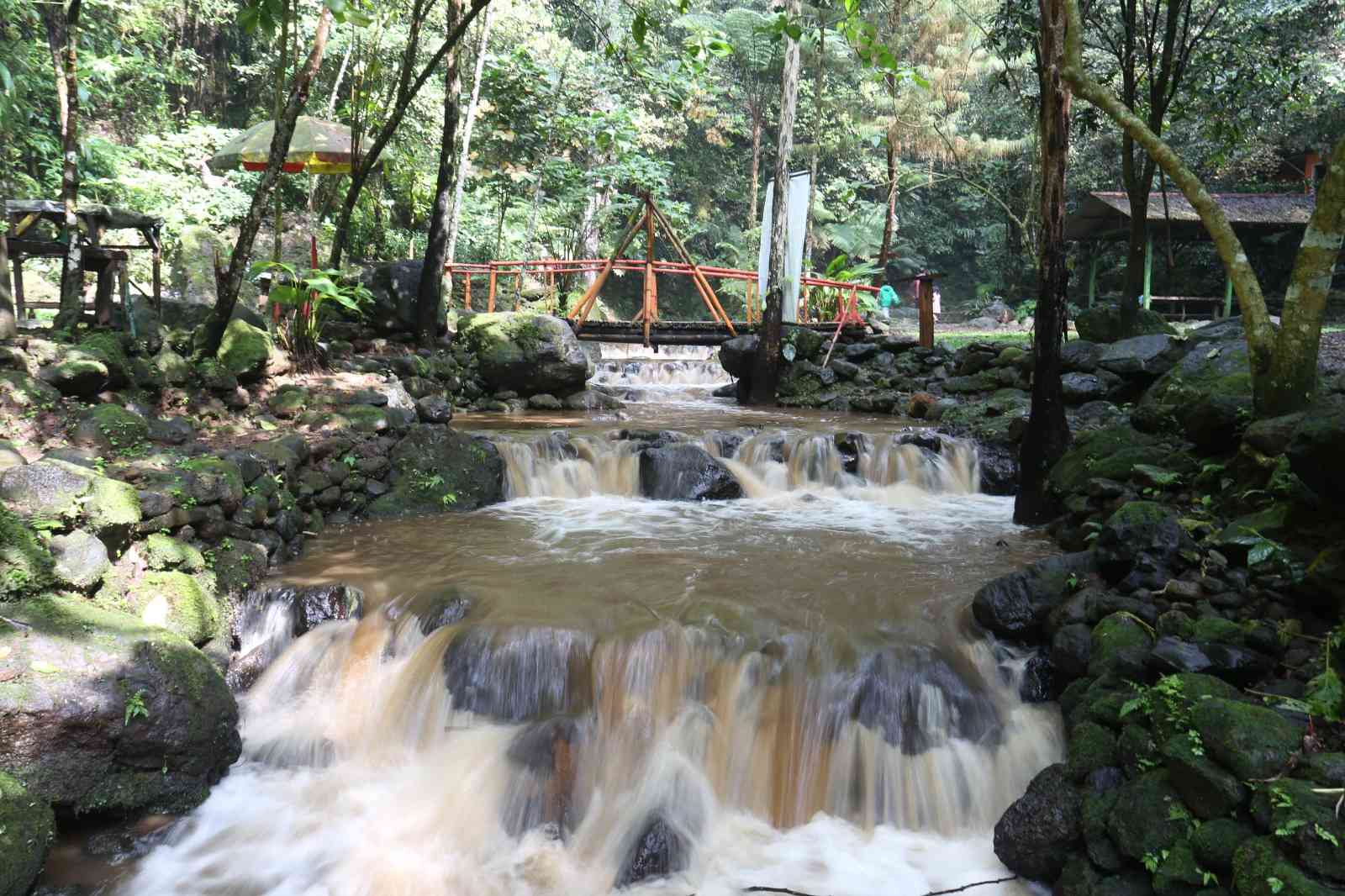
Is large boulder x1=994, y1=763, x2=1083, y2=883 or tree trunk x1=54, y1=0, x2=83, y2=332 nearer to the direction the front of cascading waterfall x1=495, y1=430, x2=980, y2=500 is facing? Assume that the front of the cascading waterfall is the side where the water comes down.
the large boulder

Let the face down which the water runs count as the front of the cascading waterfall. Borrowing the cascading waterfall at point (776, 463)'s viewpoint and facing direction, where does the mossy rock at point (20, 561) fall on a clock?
The mossy rock is roughly at 1 o'clock from the cascading waterfall.

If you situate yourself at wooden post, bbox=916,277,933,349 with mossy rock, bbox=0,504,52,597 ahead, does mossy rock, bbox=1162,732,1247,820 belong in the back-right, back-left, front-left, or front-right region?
front-left

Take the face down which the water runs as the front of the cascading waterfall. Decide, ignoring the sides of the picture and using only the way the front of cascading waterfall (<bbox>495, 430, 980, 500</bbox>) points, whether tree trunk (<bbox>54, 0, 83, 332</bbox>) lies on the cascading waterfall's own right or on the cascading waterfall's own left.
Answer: on the cascading waterfall's own right

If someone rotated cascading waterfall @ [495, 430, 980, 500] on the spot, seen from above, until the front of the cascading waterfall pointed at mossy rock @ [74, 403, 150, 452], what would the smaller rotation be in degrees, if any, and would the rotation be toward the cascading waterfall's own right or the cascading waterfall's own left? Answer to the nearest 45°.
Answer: approximately 45° to the cascading waterfall's own right

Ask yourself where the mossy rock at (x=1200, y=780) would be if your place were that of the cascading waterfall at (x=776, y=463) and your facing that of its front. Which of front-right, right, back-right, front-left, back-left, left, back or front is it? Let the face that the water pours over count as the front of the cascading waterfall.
front

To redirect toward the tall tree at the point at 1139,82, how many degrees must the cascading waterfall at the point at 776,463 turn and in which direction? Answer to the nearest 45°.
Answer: approximately 135° to its left

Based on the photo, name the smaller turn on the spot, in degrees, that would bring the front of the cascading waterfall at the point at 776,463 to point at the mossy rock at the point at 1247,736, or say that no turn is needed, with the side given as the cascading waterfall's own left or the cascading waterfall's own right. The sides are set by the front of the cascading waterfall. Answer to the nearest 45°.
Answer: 0° — it already faces it

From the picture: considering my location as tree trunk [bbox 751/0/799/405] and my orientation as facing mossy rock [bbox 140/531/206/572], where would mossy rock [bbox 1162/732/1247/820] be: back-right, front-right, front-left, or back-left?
front-left

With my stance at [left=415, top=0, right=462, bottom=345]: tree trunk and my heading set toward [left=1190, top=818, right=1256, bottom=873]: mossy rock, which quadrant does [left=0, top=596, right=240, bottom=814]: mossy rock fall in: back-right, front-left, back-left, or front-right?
front-right

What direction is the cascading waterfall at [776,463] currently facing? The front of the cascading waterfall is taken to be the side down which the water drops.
toward the camera

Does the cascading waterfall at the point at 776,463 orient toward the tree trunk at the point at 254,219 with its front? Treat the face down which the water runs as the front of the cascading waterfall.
no

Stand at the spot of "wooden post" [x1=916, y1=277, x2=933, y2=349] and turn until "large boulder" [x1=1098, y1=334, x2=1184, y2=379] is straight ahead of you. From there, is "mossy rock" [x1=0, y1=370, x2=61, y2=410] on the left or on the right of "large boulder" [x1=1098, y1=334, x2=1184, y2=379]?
right
